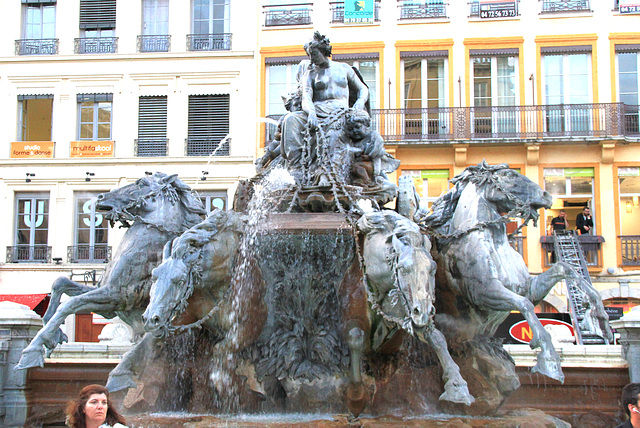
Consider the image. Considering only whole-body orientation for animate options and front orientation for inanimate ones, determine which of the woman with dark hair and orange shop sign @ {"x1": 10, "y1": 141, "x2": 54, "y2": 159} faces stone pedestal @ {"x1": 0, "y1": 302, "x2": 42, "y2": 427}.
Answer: the orange shop sign

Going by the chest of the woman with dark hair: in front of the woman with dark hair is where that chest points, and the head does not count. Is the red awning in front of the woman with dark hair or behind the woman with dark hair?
behind

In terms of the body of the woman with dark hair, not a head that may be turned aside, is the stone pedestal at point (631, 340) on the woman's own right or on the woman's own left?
on the woman's own left

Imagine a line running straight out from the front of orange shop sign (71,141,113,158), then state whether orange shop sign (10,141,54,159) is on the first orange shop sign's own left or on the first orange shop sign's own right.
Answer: on the first orange shop sign's own right

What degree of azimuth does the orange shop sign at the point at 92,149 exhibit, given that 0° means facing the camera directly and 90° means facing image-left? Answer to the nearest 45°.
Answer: approximately 0°

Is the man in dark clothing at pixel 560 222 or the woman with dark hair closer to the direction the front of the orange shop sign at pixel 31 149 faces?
the woman with dark hair

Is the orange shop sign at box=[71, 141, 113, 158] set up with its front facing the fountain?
yes

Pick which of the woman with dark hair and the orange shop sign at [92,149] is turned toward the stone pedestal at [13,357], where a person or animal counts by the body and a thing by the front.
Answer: the orange shop sign

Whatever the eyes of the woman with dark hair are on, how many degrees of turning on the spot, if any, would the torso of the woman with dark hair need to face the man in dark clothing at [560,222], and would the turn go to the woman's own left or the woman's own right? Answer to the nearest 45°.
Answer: approximately 90° to the woman's own left

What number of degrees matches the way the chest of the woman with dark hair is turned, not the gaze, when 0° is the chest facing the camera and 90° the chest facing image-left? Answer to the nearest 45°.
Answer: approximately 315°

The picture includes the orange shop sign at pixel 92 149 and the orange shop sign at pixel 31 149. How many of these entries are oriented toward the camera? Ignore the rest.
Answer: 2

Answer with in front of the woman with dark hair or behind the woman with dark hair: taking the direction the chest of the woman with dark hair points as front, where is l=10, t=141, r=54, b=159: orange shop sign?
behind
